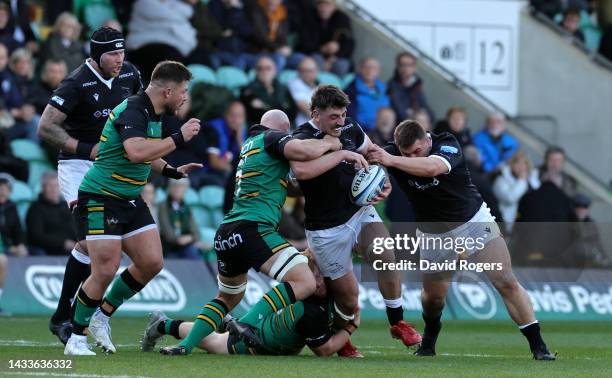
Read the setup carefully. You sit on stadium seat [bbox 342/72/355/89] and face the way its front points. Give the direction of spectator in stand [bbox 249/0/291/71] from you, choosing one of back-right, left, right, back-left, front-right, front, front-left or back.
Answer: right

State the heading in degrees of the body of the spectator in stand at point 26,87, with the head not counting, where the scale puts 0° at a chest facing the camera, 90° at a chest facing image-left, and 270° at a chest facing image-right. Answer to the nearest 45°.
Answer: approximately 0°

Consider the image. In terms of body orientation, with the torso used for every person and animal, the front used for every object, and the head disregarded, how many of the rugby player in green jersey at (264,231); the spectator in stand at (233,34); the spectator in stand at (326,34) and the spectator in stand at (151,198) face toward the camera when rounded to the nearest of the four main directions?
3

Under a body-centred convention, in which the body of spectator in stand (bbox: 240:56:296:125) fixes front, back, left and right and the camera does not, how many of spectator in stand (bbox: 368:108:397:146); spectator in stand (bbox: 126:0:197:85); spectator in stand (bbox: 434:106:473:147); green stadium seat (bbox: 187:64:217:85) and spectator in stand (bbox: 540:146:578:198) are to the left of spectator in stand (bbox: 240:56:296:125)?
3
